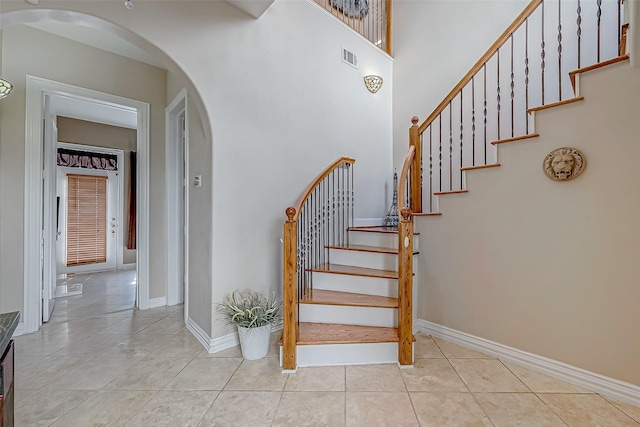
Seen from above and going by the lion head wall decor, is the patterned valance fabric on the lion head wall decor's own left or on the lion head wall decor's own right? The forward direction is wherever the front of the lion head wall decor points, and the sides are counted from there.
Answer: on the lion head wall decor's own right

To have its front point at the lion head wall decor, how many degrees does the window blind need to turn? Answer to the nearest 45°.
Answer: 0° — it already faces it

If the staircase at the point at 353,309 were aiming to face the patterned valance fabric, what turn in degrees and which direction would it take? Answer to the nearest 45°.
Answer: approximately 135° to its right

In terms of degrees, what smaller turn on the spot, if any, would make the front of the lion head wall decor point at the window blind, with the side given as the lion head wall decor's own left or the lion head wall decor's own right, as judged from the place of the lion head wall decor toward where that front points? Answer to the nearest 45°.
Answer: approximately 90° to the lion head wall decor's own right

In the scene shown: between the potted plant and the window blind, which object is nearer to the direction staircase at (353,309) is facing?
the potted plant

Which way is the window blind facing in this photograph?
toward the camera

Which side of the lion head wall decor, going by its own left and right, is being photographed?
front

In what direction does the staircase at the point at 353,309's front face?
toward the camera

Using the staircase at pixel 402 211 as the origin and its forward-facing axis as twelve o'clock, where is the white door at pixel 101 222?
The white door is roughly at 3 o'clock from the staircase.
